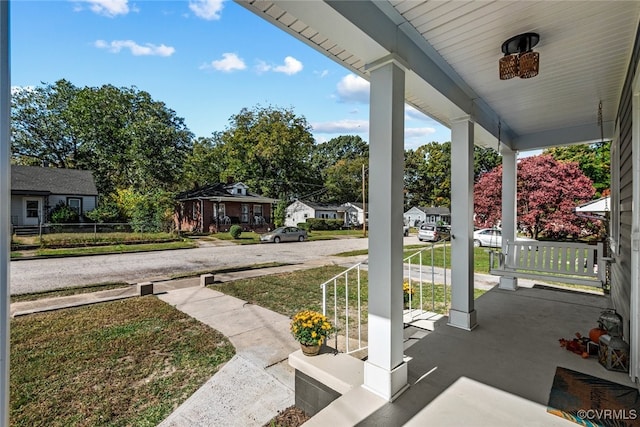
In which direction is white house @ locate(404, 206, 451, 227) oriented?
toward the camera

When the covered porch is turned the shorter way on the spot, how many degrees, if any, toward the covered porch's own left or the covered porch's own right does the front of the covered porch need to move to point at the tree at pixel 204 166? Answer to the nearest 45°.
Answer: approximately 45° to the covered porch's own right

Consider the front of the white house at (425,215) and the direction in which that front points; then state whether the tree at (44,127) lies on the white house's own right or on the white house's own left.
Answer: on the white house's own right

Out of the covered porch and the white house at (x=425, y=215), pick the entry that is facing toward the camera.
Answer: the white house

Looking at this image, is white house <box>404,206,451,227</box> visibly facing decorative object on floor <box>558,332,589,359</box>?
yes

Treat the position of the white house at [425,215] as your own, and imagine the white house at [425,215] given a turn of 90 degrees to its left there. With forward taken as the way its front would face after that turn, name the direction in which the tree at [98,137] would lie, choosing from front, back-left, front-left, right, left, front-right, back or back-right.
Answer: back-right

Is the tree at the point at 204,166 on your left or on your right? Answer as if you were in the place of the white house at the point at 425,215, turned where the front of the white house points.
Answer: on your right

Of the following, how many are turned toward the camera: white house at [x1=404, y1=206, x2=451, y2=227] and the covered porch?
1

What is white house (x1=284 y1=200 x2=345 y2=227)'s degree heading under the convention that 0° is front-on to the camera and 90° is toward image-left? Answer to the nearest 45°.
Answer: approximately 315°

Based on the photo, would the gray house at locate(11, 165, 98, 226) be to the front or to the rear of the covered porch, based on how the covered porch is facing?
to the front

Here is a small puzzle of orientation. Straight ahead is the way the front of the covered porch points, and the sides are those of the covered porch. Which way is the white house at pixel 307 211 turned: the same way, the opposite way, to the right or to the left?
the opposite way

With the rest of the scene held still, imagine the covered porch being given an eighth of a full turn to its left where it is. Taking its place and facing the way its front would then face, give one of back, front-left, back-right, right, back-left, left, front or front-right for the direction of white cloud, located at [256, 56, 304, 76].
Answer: right

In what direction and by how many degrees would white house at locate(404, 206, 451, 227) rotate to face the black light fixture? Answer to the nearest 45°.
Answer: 0° — it already faces it

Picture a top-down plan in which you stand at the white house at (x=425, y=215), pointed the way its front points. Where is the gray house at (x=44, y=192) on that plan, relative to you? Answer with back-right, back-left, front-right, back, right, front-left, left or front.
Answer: front-right

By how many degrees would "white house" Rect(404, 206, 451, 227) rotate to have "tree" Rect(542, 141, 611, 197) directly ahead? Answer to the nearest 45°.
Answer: approximately 45° to its left

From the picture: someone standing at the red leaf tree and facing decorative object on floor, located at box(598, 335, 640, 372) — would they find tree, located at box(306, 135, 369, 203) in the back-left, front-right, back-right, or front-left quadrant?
back-right
